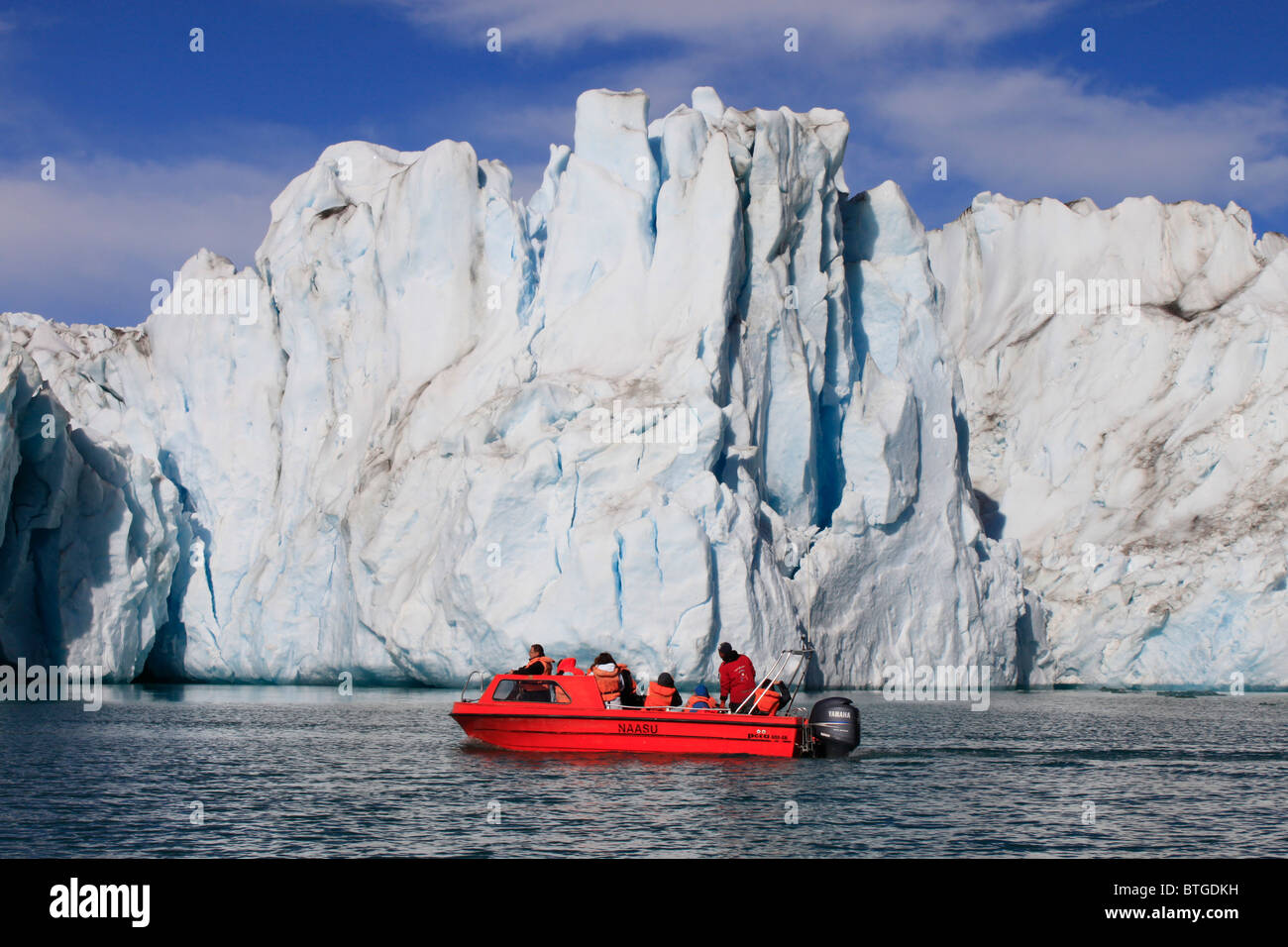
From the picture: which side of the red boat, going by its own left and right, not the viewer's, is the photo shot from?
left
